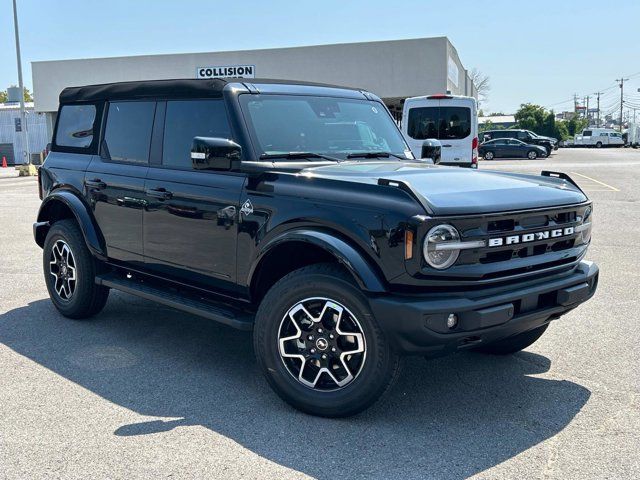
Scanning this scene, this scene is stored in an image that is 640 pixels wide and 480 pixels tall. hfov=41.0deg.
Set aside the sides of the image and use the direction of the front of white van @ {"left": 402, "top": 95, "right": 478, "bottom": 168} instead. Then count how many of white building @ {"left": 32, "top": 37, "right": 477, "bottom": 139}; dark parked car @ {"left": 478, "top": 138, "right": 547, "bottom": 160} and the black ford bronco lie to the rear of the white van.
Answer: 1

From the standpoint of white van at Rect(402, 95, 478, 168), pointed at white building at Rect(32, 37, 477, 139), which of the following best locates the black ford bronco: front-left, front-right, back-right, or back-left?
back-left

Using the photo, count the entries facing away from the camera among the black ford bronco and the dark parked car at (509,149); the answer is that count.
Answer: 0

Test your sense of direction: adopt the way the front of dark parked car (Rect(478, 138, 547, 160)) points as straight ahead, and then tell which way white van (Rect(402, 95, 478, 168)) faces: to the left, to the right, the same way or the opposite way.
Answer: to the left

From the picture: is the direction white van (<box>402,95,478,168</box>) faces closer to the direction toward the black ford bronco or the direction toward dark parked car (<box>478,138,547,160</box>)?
the dark parked car

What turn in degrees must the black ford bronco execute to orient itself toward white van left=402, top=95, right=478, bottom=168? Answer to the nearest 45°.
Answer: approximately 135° to its left

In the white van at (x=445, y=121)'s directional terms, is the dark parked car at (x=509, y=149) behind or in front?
in front

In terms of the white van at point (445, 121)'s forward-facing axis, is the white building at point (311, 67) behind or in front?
in front

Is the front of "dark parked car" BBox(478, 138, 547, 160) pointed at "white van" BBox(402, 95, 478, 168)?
no

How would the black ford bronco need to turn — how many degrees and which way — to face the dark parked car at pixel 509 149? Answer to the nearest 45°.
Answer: approximately 135° to its left

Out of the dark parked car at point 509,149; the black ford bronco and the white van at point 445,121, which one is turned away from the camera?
the white van

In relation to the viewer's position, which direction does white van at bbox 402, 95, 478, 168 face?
facing away from the viewer

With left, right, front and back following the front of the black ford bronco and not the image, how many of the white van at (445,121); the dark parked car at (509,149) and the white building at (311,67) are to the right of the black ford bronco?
0

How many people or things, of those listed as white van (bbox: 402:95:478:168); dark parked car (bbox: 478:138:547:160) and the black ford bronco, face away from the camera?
1

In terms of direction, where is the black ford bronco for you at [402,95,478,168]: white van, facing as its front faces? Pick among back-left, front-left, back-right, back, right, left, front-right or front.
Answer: back

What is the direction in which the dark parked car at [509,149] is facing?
to the viewer's right
